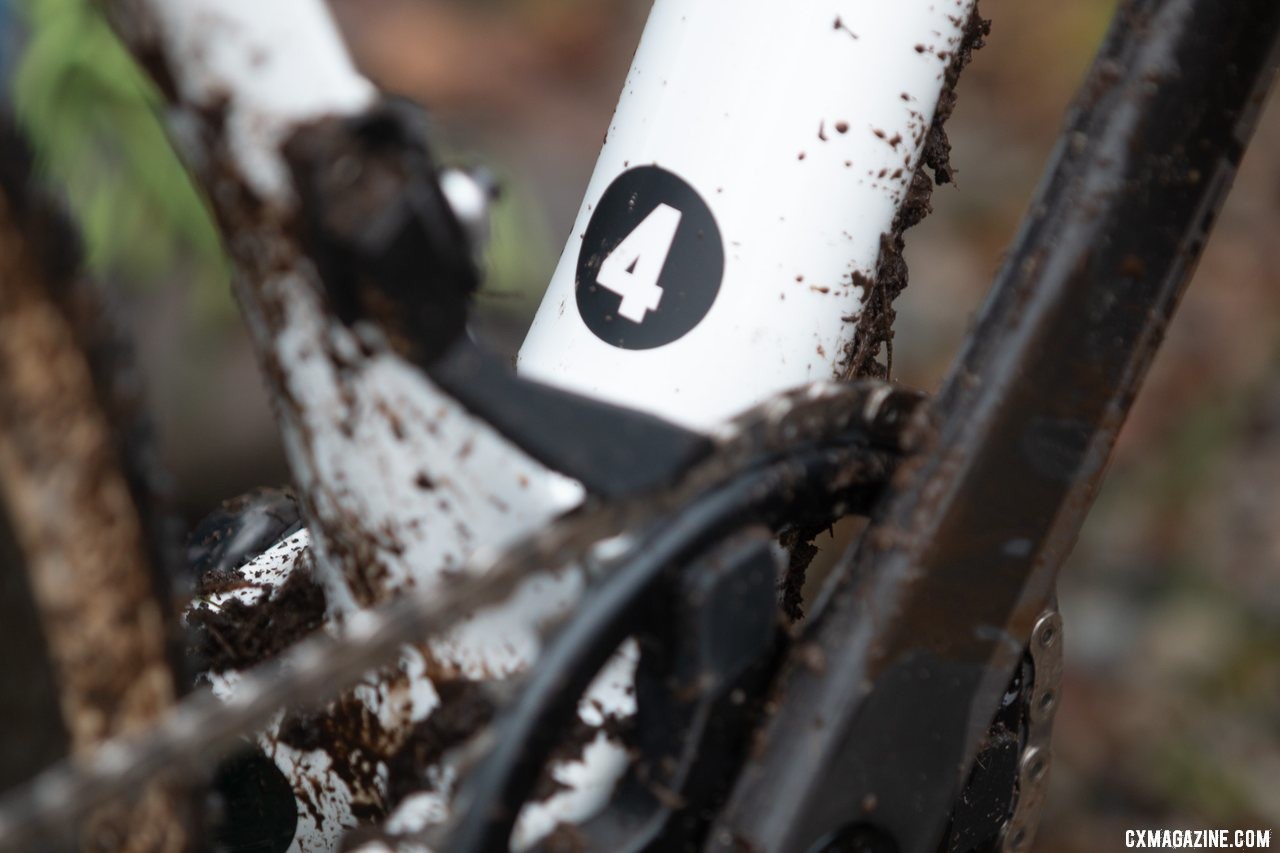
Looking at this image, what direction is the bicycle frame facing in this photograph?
to the viewer's right
